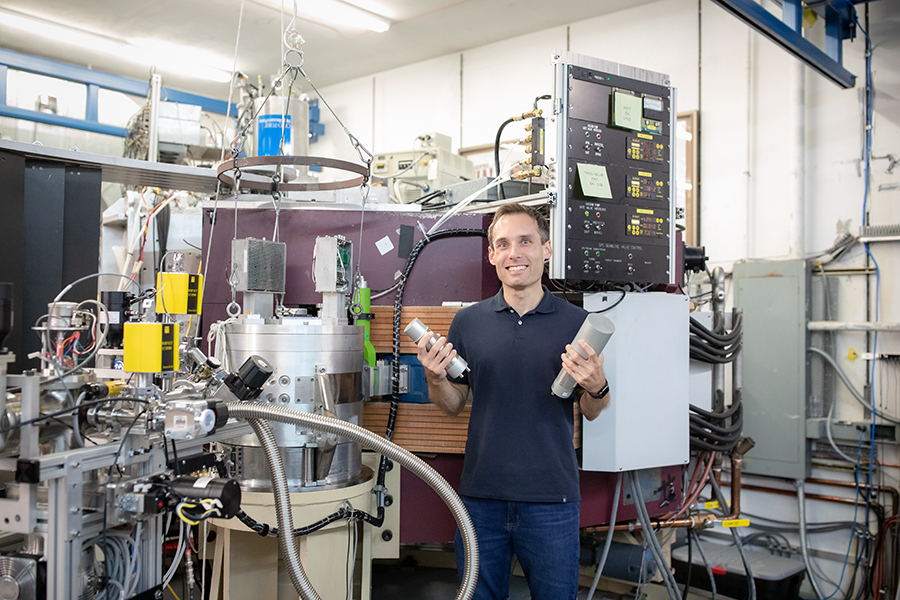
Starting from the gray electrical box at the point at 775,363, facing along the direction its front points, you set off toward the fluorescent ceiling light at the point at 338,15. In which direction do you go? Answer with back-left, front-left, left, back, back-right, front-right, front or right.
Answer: front-right

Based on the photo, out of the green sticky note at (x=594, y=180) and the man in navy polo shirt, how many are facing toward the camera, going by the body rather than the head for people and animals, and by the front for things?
2

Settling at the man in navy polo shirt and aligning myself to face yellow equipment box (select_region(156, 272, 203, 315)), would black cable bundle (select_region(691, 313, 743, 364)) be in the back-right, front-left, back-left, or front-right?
back-right

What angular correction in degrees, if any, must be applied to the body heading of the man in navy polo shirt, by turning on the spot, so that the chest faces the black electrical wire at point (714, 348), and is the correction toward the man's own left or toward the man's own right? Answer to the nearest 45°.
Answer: approximately 135° to the man's own left

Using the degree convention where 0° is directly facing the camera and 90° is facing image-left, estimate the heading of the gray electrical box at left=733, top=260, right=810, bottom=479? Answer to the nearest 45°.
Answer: approximately 45°

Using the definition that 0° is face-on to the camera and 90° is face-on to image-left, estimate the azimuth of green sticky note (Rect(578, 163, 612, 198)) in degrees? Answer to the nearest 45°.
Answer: approximately 0°

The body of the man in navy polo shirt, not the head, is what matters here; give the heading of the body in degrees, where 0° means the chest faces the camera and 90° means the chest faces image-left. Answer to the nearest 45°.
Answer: approximately 0°
